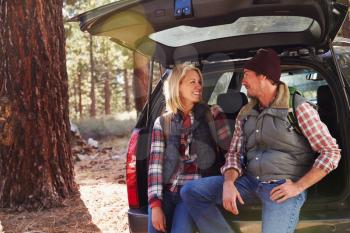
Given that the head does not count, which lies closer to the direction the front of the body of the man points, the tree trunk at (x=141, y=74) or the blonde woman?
the blonde woman

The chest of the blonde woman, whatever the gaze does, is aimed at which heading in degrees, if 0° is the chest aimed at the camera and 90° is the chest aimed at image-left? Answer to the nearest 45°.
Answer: approximately 0°

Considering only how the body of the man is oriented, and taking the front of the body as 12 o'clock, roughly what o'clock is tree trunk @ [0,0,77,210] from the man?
The tree trunk is roughly at 3 o'clock from the man.

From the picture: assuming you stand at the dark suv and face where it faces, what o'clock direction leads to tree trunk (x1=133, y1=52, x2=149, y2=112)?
The tree trunk is roughly at 10 o'clock from the dark suv.

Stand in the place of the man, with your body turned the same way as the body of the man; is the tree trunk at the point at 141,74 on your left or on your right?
on your right

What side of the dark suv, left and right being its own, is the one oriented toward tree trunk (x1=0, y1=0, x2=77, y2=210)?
left

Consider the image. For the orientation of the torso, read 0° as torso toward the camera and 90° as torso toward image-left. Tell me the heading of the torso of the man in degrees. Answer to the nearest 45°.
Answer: approximately 45°

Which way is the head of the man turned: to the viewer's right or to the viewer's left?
to the viewer's left

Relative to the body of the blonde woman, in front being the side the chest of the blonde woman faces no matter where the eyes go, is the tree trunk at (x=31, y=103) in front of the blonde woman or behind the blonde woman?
behind
